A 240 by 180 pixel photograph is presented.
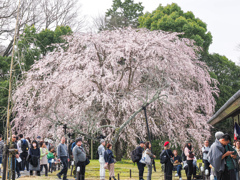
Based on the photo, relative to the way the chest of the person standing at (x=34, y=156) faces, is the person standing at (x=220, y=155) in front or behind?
in front

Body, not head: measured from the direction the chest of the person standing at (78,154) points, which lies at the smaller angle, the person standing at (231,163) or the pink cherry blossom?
the person standing

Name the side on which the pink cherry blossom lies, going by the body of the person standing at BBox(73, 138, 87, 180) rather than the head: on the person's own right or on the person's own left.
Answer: on the person's own left

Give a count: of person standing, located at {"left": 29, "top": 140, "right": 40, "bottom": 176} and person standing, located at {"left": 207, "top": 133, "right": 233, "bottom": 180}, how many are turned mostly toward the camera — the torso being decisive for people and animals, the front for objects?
1

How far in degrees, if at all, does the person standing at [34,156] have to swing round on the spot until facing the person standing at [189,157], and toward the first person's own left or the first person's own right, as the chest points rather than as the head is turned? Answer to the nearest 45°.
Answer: approximately 90° to the first person's own left

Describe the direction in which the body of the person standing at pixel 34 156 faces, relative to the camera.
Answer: toward the camera
